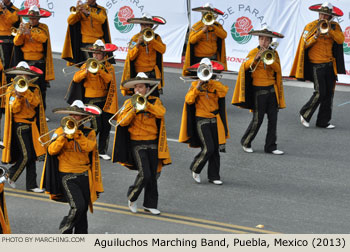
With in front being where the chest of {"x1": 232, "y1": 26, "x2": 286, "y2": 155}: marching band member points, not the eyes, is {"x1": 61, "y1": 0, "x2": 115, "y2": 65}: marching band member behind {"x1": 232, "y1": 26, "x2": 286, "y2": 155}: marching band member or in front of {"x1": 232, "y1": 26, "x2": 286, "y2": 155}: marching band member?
behind

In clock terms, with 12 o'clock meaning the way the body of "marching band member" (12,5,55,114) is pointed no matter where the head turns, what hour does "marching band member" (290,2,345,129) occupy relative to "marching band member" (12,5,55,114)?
"marching band member" (290,2,345,129) is roughly at 8 o'clock from "marching band member" (12,5,55,114).

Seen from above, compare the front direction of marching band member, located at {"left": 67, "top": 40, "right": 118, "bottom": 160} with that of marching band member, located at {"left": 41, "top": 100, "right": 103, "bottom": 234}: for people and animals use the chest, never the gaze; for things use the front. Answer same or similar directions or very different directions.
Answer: same or similar directions

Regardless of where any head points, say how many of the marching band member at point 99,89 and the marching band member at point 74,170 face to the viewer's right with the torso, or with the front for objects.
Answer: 0

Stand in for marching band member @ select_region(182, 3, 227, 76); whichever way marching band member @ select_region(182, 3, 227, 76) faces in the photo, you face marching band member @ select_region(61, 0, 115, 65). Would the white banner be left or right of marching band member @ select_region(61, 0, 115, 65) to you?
right

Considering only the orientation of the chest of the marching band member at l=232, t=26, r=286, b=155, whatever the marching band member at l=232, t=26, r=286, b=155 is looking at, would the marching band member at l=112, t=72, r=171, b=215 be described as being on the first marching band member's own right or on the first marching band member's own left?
on the first marching band member's own right

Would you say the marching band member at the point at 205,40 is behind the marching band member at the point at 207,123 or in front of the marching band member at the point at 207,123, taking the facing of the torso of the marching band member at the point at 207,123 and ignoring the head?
behind

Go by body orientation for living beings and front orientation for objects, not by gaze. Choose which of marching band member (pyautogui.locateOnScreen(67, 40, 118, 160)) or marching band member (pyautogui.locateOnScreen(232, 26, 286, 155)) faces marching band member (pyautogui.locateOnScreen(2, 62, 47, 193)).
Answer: marching band member (pyautogui.locateOnScreen(67, 40, 118, 160))

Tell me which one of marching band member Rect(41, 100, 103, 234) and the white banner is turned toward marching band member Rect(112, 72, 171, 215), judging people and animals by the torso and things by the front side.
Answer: the white banner

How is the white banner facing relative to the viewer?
toward the camera

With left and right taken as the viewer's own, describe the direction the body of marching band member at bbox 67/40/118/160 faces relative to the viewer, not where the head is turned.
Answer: facing the viewer and to the left of the viewer
